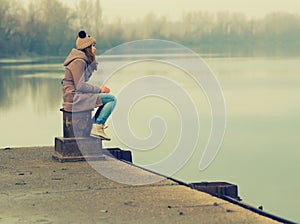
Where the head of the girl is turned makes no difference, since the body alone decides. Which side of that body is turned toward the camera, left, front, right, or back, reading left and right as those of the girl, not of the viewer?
right
